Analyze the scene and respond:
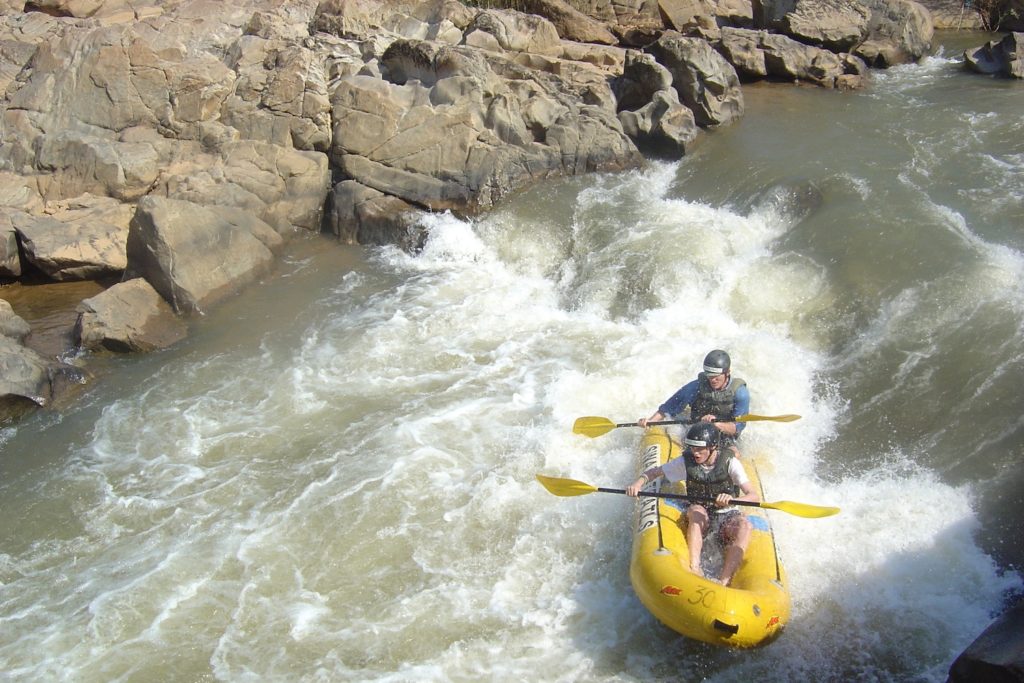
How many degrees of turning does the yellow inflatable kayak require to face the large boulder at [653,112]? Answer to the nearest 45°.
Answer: approximately 180°

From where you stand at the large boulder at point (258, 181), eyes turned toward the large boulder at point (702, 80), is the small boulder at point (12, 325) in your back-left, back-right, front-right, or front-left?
back-right

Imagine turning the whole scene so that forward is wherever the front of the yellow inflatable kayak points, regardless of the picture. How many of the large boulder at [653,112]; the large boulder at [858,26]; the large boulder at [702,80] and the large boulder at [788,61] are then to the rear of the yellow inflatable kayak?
4

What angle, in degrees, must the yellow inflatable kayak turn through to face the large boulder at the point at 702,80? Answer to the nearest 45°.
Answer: approximately 180°

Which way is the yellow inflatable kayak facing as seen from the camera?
toward the camera

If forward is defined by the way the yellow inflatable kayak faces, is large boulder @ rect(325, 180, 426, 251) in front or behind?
behind

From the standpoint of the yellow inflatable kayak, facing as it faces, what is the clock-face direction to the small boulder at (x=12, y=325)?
The small boulder is roughly at 4 o'clock from the yellow inflatable kayak.

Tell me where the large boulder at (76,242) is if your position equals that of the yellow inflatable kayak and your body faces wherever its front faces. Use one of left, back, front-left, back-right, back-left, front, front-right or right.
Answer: back-right

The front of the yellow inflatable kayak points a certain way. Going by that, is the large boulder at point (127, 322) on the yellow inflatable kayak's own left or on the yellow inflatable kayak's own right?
on the yellow inflatable kayak's own right

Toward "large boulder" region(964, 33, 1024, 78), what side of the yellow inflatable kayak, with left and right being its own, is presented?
back

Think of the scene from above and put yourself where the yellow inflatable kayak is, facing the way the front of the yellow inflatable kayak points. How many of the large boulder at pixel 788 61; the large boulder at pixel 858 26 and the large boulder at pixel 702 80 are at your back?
3

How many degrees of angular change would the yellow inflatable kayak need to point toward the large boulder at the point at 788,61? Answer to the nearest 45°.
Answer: approximately 180°

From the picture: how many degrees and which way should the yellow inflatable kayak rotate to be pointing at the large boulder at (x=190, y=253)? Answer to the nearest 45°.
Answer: approximately 135° to its right
